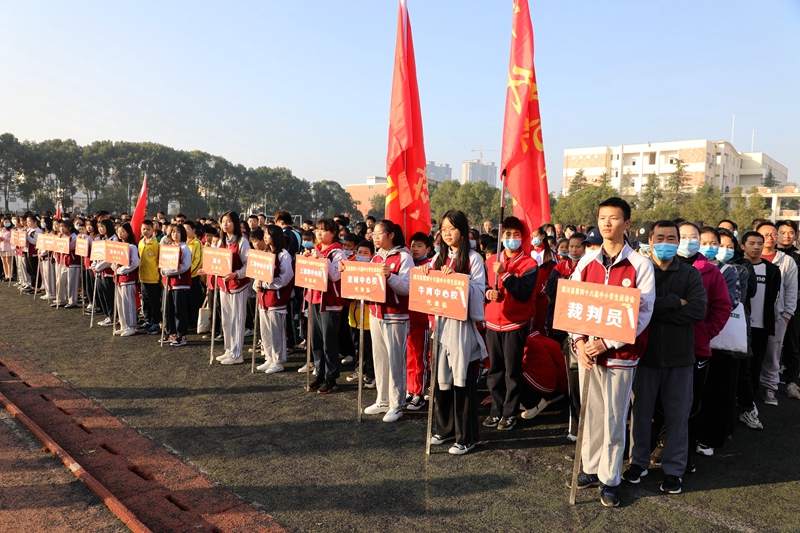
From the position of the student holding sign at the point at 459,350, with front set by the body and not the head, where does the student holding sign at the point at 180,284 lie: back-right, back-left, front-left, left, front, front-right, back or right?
right

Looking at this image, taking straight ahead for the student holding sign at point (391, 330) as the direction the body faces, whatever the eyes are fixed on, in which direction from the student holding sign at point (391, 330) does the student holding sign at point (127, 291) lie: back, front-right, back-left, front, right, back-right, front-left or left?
right

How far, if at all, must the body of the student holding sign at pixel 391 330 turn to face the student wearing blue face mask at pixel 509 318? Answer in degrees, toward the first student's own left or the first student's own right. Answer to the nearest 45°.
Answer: approximately 135° to the first student's own left

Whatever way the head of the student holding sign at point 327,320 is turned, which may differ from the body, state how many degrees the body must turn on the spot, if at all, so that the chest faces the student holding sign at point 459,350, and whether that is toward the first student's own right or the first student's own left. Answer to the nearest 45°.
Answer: approximately 90° to the first student's own left

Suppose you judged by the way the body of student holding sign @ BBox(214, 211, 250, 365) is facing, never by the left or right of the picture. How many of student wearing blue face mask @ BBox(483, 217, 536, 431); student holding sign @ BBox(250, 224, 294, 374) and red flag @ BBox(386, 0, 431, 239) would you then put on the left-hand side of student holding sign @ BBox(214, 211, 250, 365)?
3

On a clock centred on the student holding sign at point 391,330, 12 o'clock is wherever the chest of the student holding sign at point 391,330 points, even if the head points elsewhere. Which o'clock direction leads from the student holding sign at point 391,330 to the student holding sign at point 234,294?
the student holding sign at point 234,294 is roughly at 3 o'clock from the student holding sign at point 391,330.

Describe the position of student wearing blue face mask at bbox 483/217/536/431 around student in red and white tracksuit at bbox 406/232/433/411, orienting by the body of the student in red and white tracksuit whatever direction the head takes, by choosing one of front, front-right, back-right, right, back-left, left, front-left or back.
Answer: left

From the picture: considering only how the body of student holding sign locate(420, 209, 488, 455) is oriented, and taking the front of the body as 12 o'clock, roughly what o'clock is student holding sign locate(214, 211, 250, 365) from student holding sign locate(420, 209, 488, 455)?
student holding sign locate(214, 211, 250, 365) is roughly at 3 o'clock from student holding sign locate(420, 209, 488, 455).

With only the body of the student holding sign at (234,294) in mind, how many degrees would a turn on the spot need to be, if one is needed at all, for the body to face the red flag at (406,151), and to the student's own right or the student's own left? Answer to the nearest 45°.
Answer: approximately 90° to the student's own left

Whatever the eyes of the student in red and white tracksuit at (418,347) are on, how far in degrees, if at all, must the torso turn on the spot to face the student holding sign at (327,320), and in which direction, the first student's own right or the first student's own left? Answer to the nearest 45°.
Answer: approximately 45° to the first student's own right

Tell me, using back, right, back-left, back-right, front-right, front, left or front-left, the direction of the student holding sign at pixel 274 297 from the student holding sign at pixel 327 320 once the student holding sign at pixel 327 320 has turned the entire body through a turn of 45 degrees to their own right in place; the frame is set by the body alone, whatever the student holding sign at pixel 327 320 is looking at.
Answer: front-right

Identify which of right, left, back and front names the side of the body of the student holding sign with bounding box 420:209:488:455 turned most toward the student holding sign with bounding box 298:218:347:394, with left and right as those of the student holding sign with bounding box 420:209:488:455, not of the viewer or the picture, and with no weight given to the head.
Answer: right
